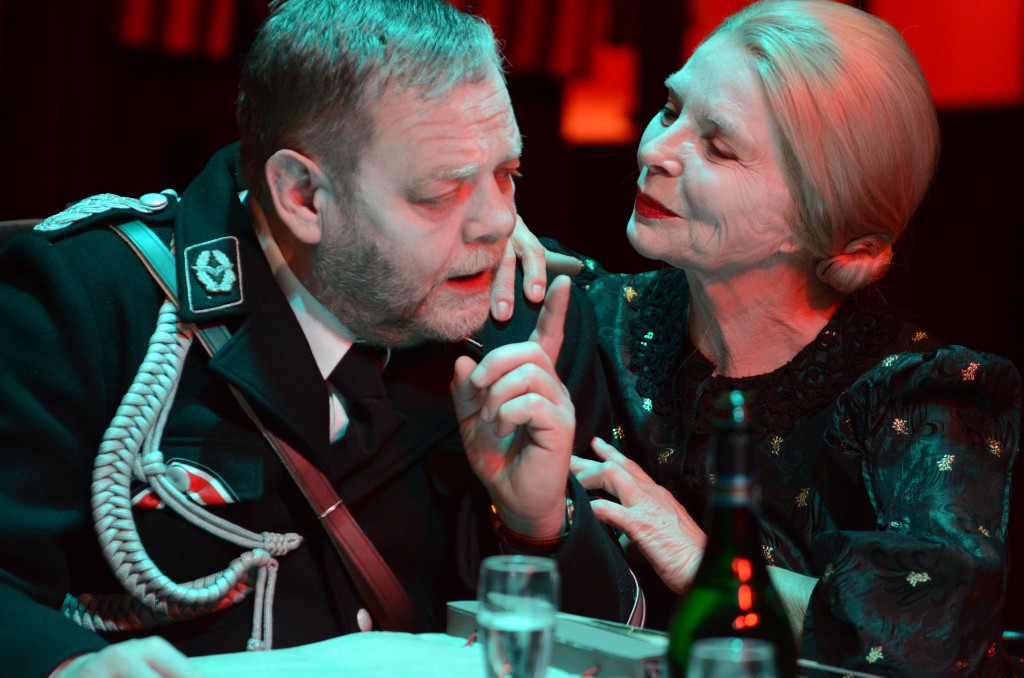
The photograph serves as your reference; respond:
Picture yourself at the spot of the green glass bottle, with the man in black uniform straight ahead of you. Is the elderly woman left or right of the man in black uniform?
right

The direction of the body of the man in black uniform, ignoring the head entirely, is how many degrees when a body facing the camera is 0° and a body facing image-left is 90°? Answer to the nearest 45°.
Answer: approximately 315°

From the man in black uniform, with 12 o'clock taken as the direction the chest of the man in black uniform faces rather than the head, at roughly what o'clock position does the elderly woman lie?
The elderly woman is roughly at 10 o'clock from the man in black uniform.

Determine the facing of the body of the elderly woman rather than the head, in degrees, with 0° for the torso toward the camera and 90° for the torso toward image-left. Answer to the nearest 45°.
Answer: approximately 45°

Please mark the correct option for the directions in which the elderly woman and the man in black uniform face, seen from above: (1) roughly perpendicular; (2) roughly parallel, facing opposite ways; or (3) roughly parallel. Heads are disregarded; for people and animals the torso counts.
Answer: roughly perpendicular

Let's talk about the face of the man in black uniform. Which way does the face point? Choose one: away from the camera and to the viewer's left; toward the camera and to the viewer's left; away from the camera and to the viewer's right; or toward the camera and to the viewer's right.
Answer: toward the camera and to the viewer's right
